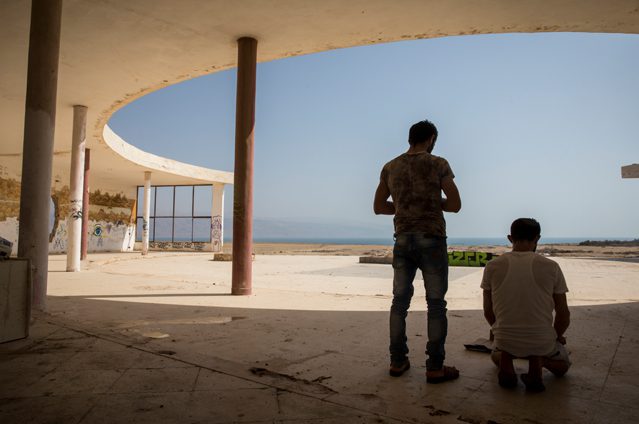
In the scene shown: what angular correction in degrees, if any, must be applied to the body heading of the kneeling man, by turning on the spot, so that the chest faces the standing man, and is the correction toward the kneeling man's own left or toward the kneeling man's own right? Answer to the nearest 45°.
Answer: approximately 90° to the kneeling man's own left

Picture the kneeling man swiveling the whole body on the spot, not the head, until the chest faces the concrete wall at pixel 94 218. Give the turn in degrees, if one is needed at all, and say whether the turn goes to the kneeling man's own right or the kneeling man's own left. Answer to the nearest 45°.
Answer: approximately 45° to the kneeling man's own left

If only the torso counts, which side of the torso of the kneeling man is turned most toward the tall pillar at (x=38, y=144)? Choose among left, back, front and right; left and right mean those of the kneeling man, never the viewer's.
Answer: left

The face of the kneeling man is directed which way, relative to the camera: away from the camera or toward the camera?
away from the camera

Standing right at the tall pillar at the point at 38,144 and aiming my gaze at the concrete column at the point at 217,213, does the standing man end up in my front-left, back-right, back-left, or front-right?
back-right

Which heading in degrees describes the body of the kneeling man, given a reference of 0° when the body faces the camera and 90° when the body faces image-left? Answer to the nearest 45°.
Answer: approximately 180°

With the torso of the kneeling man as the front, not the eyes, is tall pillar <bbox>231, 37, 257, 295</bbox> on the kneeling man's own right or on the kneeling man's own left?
on the kneeling man's own left
